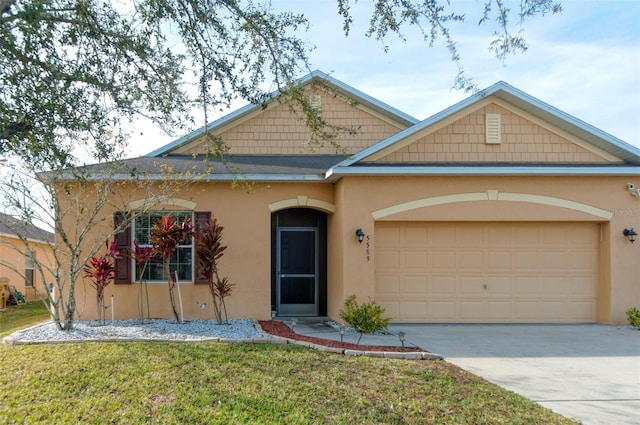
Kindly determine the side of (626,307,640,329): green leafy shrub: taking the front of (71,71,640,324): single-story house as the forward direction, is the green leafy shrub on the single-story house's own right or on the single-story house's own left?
on the single-story house's own left

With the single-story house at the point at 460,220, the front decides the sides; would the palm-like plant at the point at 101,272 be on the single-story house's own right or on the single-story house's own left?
on the single-story house's own right

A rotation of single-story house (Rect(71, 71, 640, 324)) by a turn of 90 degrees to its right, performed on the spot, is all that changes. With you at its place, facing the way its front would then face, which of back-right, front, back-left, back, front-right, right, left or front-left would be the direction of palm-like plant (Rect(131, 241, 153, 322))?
front

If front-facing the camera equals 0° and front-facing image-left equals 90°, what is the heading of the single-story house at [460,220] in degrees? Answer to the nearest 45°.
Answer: approximately 0°

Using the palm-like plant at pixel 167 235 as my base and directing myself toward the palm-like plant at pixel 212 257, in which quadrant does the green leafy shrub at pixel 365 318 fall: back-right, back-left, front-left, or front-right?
front-right
